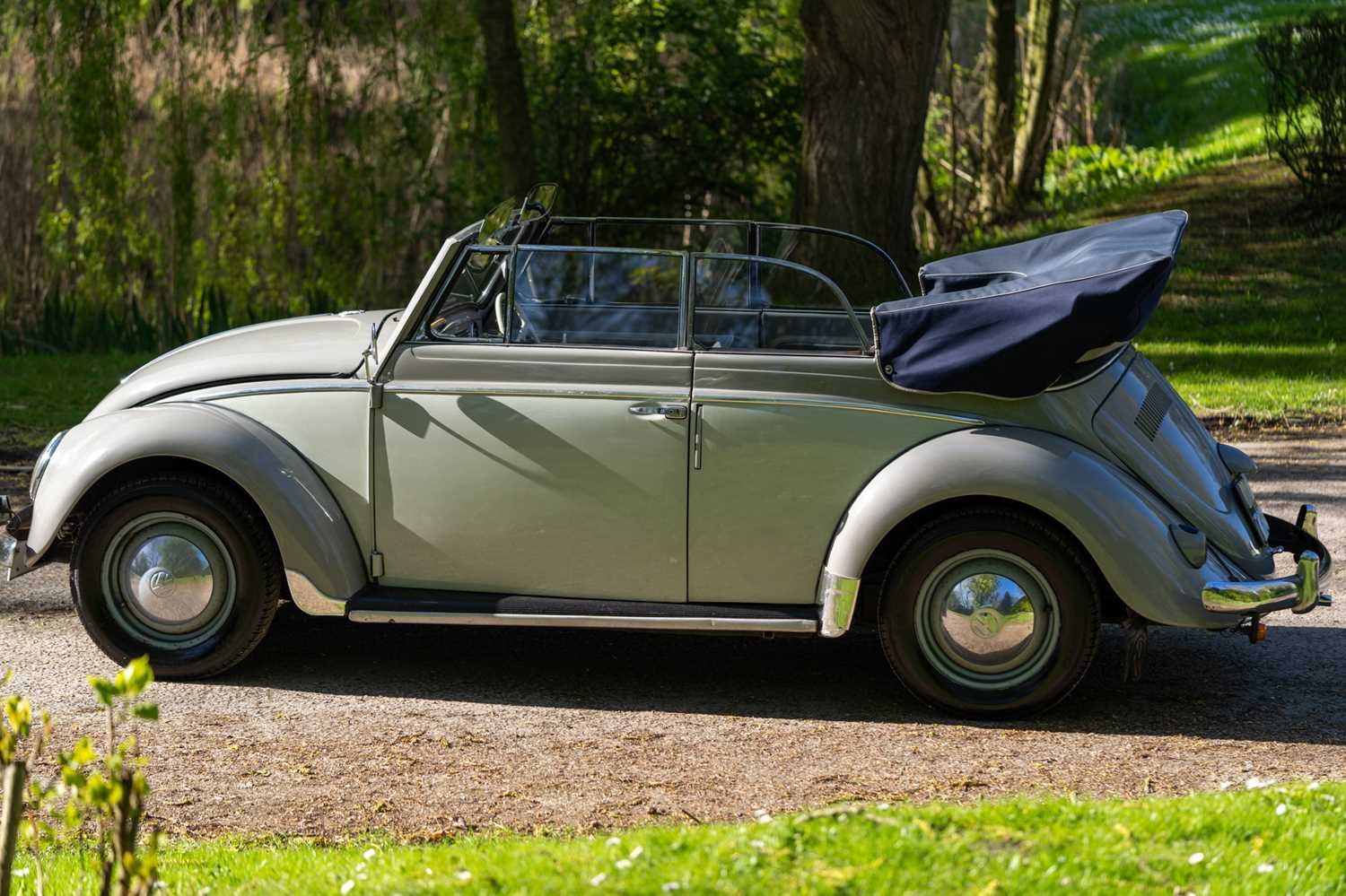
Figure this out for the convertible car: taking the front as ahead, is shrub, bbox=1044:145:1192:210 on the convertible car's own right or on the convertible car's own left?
on the convertible car's own right

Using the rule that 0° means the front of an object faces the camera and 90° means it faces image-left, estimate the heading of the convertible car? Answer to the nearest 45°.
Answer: approximately 90°

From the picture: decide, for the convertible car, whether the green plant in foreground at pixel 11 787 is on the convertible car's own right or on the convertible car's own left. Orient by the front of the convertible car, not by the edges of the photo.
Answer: on the convertible car's own left

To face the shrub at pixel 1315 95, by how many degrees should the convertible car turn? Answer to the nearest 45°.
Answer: approximately 135° to its right

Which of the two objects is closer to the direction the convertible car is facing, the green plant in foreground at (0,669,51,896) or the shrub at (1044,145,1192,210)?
the green plant in foreground

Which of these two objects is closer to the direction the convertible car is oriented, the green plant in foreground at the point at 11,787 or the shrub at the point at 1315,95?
the green plant in foreground
